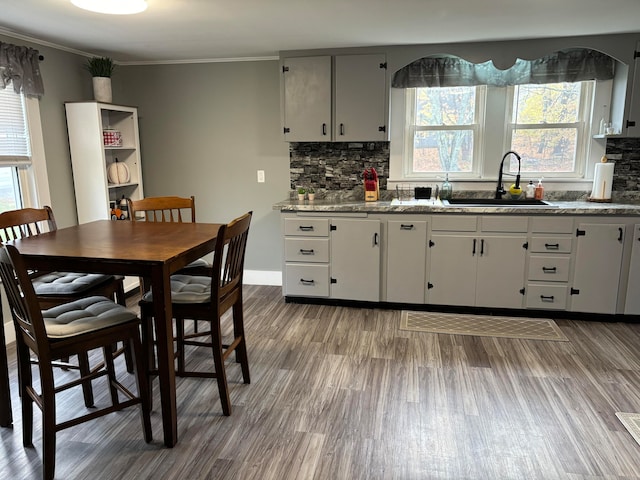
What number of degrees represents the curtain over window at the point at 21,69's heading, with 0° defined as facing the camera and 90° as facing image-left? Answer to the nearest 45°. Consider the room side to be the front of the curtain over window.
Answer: approximately 315°

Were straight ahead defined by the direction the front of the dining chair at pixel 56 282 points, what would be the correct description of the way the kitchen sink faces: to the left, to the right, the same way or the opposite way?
to the right

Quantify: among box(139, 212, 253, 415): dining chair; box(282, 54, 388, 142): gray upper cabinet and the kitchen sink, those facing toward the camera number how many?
2

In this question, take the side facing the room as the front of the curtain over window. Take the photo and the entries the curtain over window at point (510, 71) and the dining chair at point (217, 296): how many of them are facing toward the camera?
1

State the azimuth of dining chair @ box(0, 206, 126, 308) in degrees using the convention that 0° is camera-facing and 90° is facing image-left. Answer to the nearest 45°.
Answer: approximately 315°

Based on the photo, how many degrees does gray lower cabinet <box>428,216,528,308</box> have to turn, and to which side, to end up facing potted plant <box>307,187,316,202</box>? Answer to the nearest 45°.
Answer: approximately 90° to its right

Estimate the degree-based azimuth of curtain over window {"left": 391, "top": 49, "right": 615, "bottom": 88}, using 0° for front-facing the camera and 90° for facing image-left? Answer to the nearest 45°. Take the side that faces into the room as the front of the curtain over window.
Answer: approximately 0°

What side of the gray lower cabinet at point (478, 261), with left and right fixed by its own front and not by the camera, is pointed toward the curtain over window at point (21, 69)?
right

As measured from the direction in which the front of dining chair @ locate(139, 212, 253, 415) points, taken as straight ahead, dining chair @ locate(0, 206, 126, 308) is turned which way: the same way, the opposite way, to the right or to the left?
the opposite way
